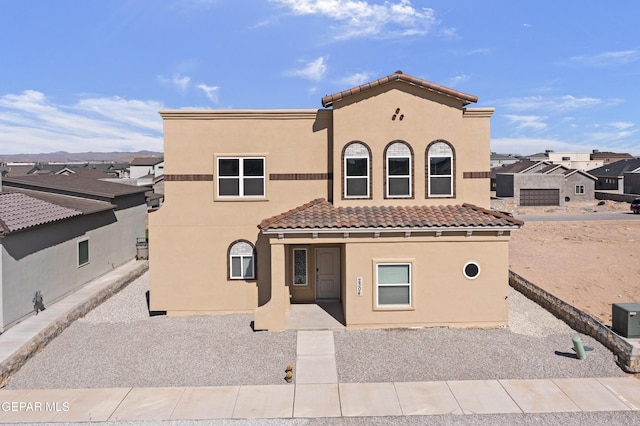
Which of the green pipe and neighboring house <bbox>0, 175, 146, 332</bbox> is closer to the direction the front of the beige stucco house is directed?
the green pipe

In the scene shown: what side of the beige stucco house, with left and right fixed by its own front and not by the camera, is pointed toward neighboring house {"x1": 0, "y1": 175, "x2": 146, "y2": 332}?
right

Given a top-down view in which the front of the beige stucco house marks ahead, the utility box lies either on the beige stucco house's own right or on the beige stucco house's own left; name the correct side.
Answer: on the beige stucco house's own left

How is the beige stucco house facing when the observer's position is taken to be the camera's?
facing the viewer

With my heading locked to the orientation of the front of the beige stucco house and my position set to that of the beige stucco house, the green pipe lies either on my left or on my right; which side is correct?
on my left
